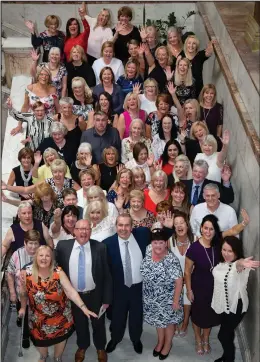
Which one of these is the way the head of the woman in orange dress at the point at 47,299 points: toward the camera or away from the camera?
toward the camera

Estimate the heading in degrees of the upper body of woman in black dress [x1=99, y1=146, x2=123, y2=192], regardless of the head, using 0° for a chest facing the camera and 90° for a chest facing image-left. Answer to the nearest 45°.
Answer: approximately 0°

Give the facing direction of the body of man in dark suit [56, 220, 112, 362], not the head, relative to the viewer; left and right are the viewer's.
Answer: facing the viewer

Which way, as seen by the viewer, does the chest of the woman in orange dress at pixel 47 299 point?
toward the camera

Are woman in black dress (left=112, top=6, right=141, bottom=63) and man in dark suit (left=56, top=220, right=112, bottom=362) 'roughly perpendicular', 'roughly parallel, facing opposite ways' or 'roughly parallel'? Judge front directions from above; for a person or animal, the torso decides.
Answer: roughly parallel

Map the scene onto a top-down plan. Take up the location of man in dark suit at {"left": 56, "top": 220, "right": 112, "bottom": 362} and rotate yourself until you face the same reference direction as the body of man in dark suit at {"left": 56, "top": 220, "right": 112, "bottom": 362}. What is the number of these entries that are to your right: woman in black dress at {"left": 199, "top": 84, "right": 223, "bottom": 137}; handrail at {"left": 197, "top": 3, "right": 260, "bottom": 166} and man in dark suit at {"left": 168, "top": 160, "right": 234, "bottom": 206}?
0

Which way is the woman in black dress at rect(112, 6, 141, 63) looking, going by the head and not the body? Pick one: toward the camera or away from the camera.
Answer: toward the camera

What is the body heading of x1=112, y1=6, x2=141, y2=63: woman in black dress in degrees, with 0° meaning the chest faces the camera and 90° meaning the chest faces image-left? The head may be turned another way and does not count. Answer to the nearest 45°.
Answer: approximately 0°

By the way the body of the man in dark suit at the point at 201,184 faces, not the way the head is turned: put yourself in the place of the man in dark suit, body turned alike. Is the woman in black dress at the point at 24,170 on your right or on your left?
on your right

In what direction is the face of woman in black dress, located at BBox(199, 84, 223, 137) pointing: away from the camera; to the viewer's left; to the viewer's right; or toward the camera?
toward the camera

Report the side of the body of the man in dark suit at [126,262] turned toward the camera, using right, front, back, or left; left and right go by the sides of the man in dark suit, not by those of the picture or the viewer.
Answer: front

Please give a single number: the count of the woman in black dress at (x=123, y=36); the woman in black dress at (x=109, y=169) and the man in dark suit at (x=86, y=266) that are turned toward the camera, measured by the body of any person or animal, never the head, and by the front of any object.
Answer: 3

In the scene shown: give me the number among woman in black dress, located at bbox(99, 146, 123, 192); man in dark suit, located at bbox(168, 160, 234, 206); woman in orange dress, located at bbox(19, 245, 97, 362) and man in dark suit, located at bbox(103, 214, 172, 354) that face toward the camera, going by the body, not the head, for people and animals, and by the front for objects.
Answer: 4
